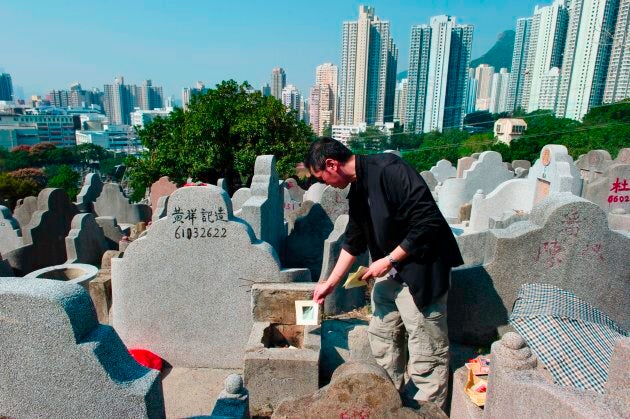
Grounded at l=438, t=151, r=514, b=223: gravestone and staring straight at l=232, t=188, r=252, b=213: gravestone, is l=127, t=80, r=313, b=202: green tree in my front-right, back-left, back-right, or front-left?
front-right

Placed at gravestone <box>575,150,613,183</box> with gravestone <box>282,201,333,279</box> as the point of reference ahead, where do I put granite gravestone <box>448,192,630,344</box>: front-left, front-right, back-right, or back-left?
front-left

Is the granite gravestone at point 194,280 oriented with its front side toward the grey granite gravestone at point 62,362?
no

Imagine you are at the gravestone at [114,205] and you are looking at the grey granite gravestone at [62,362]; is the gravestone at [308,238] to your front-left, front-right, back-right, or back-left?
front-left

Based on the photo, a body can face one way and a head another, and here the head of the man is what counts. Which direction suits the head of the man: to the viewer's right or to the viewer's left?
to the viewer's left
